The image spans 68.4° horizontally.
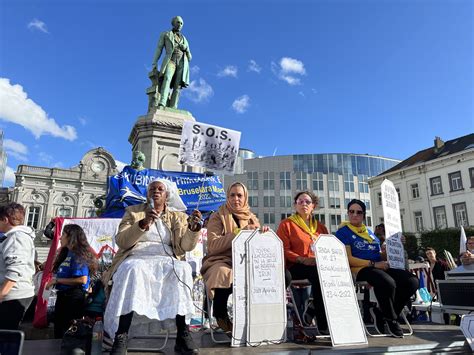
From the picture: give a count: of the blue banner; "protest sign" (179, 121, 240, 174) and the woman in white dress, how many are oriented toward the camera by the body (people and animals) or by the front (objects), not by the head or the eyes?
3

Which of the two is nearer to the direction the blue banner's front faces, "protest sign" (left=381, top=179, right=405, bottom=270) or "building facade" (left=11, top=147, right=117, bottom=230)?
the protest sign

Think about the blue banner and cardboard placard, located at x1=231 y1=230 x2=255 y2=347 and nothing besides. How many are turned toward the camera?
2

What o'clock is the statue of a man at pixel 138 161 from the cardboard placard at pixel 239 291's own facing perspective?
The statue of a man is roughly at 5 o'clock from the cardboard placard.

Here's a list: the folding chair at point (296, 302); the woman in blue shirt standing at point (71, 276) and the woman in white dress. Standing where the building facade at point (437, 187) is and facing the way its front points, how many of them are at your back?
0

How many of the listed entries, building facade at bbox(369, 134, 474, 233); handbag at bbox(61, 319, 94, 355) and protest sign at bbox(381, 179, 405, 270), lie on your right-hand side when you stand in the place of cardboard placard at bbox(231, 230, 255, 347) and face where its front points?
1

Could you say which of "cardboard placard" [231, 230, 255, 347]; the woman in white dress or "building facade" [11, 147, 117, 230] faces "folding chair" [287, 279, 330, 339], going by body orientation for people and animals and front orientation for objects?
the building facade

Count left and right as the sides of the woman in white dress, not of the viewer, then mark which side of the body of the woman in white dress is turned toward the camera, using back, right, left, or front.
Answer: front

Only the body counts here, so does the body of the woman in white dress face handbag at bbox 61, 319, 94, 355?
no

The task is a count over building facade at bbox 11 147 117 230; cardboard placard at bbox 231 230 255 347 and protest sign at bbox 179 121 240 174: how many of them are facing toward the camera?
3

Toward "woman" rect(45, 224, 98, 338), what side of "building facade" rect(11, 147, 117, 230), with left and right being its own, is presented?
front

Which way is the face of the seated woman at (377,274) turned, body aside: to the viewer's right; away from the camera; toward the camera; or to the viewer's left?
toward the camera

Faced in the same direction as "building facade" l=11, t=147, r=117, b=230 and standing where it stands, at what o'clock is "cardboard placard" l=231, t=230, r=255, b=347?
The cardboard placard is roughly at 12 o'clock from the building facade.

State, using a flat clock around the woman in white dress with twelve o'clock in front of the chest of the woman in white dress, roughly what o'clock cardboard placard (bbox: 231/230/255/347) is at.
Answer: The cardboard placard is roughly at 9 o'clock from the woman in white dress.

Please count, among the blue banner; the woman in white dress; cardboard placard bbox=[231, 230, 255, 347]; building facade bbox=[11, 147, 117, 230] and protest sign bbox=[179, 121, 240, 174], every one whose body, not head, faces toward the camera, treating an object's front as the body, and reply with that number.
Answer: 5

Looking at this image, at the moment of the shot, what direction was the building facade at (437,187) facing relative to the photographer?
facing the viewer and to the left of the viewer

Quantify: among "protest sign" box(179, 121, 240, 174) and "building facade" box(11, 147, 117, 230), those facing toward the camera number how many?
2

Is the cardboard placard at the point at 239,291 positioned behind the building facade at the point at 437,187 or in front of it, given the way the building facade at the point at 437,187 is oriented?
in front

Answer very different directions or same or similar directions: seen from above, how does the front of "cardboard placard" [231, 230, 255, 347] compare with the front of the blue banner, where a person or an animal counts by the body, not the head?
same or similar directions

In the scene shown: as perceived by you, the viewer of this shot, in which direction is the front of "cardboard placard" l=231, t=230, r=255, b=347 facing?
facing the viewer

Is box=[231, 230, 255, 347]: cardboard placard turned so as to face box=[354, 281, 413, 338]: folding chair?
no
